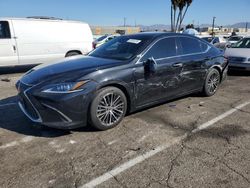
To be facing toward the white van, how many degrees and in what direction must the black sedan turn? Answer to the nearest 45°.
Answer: approximately 90° to its right

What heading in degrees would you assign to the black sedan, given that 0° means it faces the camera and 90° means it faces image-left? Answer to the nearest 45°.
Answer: approximately 45°
